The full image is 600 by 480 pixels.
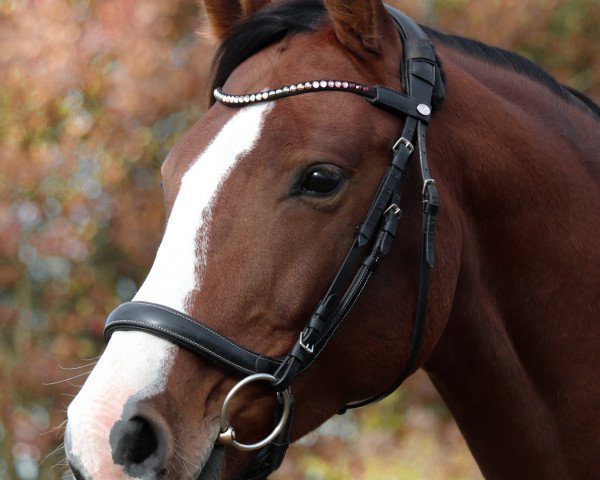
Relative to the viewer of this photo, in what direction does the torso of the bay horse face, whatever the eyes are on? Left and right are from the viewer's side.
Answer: facing the viewer and to the left of the viewer
